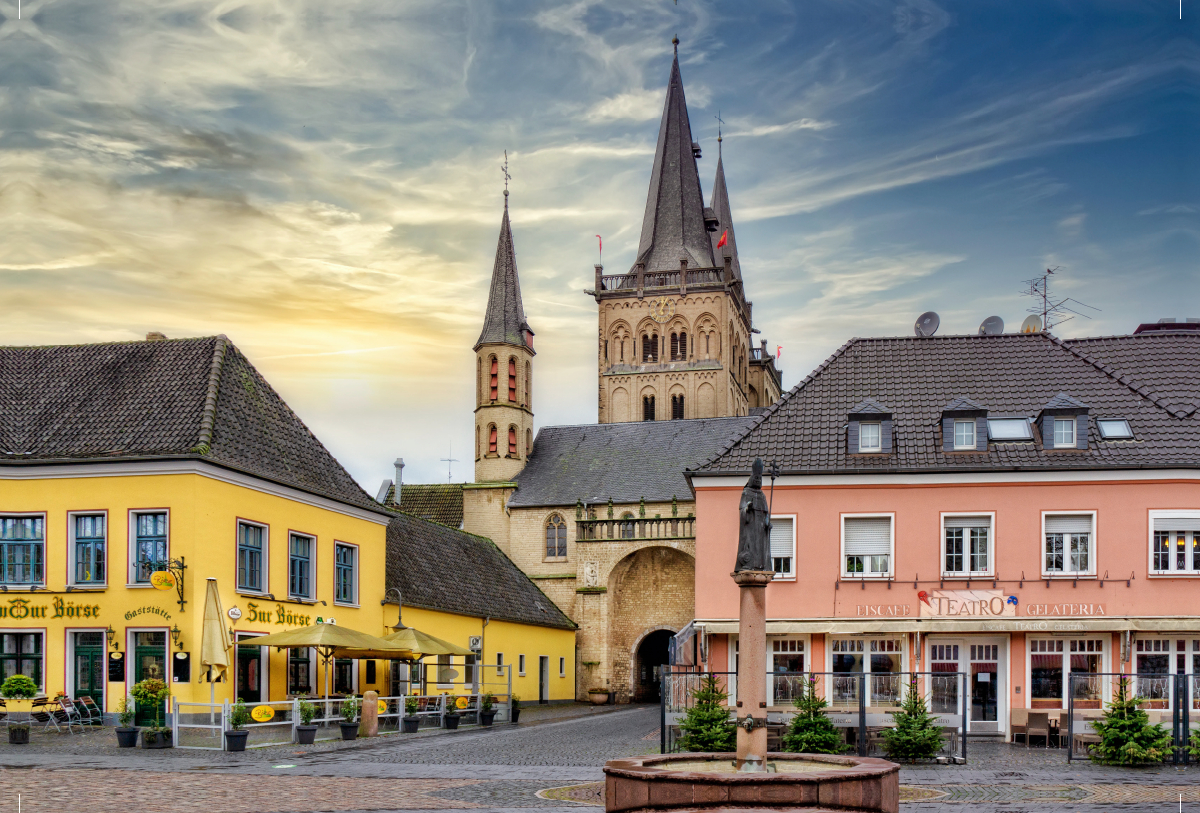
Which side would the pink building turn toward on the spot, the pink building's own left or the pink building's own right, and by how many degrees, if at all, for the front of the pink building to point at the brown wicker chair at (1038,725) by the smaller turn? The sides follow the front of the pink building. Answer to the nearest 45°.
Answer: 0° — it already faces it

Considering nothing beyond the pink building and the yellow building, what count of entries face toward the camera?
2

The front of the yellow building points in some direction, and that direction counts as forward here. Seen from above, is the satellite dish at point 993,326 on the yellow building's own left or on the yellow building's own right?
on the yellow building's own left
